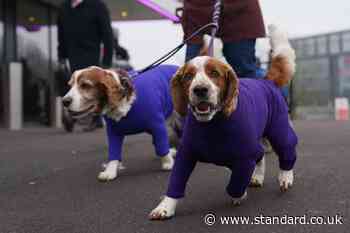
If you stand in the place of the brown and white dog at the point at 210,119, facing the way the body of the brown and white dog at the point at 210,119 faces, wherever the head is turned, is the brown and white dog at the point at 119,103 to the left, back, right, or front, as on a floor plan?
right

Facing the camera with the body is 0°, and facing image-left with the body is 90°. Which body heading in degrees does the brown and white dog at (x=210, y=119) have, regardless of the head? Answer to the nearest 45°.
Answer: approximately 45°

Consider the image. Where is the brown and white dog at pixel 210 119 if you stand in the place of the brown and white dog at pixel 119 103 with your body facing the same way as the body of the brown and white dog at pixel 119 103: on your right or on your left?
on your left

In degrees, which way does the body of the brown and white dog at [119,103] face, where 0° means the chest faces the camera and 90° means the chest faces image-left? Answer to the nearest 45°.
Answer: approximately 45°
